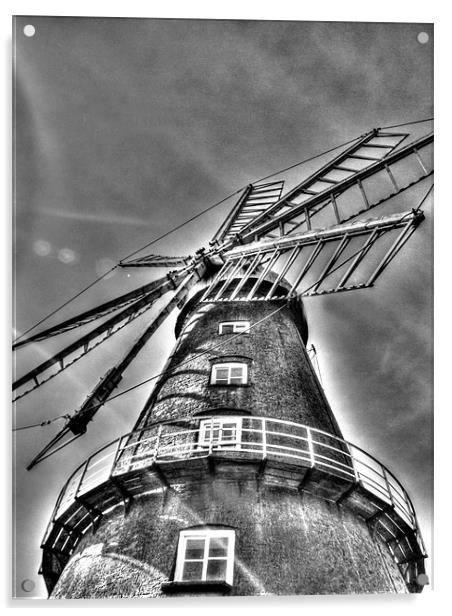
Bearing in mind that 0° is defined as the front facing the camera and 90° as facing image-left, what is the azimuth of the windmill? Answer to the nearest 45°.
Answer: approximately 45°
